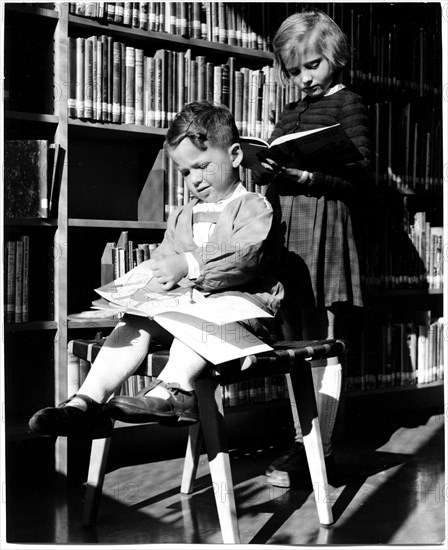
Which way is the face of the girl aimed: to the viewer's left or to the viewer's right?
to the viewer's left

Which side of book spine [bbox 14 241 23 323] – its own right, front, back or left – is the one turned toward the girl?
left

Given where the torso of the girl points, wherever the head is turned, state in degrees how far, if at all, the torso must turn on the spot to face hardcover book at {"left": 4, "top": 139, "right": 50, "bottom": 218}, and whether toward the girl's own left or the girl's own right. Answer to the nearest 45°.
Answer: approximately 45° to the girl's own right

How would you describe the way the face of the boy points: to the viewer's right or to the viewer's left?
to the viewer's left

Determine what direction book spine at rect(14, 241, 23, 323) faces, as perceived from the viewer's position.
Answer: facing the viewer

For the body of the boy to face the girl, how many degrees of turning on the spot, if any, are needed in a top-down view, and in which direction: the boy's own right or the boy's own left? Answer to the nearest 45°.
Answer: approximately 180°

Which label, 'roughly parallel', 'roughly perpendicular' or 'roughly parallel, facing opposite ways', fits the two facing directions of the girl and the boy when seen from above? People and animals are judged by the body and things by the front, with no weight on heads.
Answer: roughly parallel

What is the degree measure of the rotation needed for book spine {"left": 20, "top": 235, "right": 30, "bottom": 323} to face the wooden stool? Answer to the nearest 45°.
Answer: approximately 45° to its left

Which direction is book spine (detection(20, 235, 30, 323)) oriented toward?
toward the camera

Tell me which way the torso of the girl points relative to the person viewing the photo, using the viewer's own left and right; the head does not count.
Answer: facing the viewer and to the left of the viewer

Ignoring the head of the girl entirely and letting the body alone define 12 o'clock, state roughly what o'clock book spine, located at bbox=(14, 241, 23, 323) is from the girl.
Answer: The book spine is roughly at 1 o'clock from the girl.
